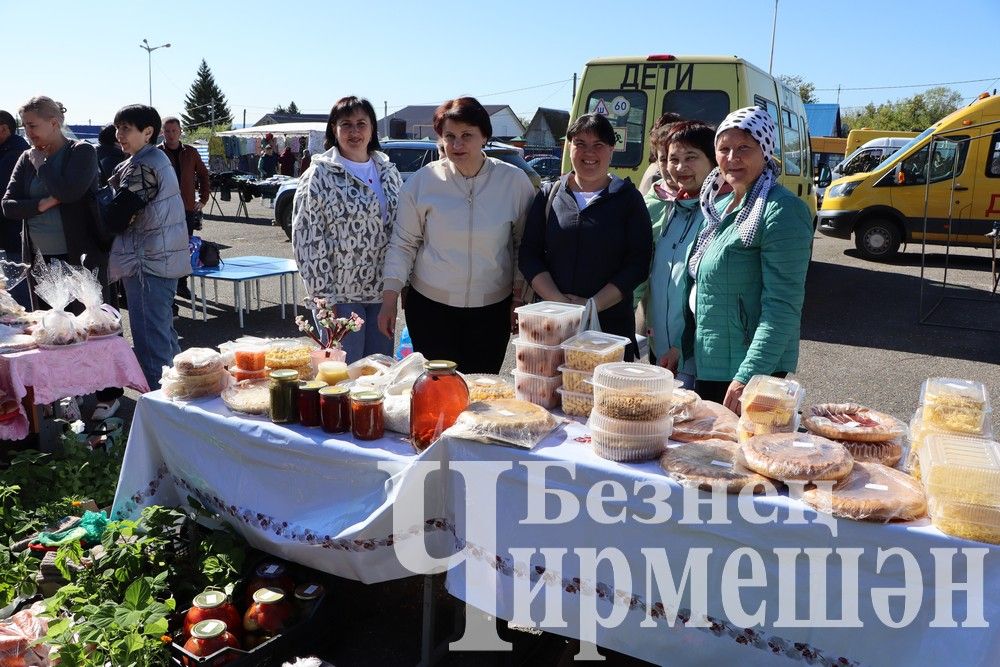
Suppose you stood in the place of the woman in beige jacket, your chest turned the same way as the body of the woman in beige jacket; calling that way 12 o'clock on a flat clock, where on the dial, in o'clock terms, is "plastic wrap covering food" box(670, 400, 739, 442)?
The plastic wrap covering food is roughly at 11 o'clock from the woman in beige jacket.

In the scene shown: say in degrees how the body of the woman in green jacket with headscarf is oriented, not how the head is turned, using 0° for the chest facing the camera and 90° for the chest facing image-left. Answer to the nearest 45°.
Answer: approximately 45°

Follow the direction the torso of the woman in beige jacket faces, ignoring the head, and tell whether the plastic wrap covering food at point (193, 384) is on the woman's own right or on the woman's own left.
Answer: on the woman's own right

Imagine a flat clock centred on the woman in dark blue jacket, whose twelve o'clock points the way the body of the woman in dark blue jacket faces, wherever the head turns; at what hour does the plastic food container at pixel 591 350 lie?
The plastic food container is roughly at 12 o'clock from the woman in dark blue jacket.

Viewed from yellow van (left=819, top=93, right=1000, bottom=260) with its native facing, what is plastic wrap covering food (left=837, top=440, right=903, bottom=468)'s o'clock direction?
The plastic wrap covering food is roughly at 9 o'clock from the yellow van.

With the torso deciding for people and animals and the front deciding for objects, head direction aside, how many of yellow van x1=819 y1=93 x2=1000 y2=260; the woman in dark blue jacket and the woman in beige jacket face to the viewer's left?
1

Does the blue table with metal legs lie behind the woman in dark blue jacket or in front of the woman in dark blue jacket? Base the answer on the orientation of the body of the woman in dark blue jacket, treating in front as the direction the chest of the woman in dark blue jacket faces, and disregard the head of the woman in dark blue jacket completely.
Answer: behind

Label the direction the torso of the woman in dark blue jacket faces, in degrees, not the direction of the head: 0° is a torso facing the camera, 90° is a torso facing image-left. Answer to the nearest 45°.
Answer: approximately 0°

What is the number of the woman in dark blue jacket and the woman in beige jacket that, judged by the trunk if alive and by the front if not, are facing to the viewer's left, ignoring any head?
0

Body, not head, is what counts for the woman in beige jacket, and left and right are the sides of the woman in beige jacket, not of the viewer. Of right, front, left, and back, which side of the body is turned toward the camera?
front

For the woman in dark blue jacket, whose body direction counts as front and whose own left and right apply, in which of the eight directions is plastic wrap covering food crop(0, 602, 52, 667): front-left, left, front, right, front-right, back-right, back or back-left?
front-right

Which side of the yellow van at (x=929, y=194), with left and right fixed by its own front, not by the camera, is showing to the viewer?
left

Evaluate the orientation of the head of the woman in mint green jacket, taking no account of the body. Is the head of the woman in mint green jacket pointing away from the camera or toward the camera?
toward the camera

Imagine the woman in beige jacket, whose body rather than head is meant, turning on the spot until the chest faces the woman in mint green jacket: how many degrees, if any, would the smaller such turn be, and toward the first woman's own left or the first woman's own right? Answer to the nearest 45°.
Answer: approximately 90° to the first woman's own left

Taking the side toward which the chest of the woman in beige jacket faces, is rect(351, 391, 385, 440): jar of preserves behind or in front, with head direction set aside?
in front
